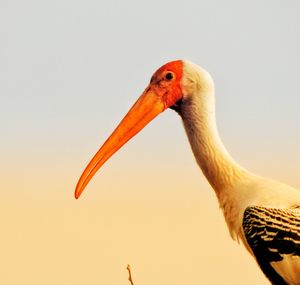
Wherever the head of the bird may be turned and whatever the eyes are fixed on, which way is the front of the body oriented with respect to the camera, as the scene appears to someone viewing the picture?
to the viewer's left
